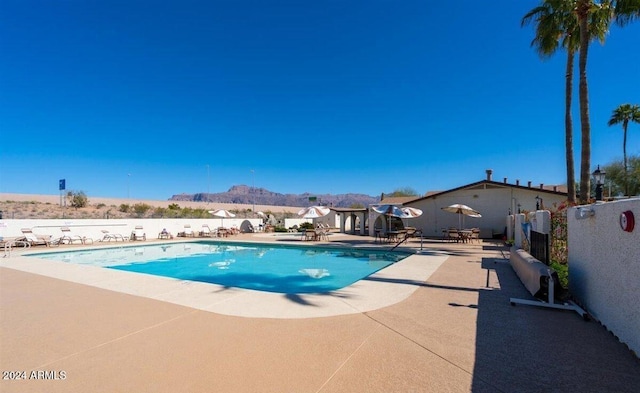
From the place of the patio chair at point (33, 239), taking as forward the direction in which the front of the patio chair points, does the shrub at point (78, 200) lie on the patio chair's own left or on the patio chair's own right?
on the patio chair's own left

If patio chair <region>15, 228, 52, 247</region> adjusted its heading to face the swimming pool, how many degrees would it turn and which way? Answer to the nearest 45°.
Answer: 0° — it already faces it

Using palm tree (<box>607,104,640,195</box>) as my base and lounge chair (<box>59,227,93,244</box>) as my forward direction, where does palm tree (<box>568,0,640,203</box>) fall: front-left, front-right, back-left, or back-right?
front-left

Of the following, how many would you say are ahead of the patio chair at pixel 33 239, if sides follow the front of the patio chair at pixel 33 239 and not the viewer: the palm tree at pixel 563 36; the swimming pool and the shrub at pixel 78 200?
2

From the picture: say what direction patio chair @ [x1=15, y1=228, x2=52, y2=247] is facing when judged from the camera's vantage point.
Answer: facing the viewer and to the right of the viewer

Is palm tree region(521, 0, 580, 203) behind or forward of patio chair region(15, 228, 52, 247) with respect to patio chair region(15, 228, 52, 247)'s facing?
forward

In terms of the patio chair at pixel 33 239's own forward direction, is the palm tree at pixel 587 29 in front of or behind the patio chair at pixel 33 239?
in front
